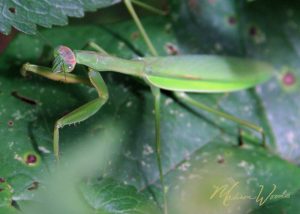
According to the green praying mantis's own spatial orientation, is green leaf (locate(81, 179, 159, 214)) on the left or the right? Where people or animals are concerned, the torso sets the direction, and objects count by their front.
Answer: on its left

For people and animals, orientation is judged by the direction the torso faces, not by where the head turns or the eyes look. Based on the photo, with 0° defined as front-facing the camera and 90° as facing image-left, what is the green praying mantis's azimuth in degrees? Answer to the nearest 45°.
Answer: approximately 90°
